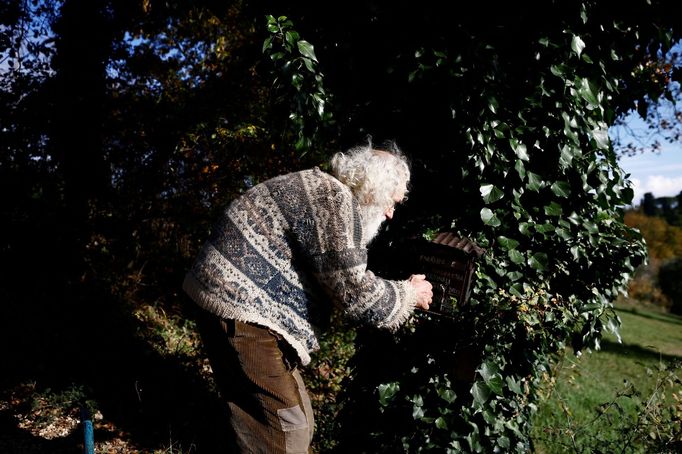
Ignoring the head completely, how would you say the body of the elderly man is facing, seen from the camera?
to the viewer's right
